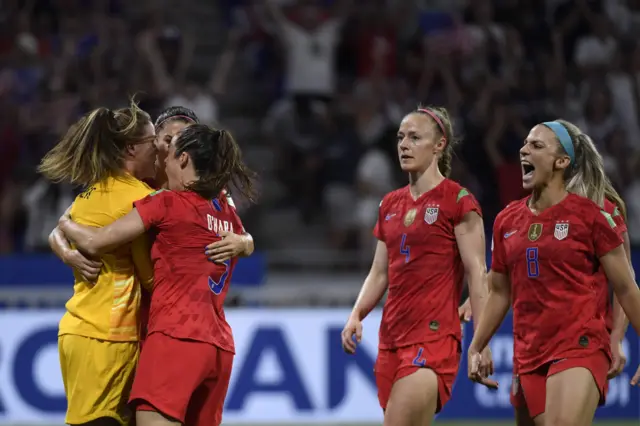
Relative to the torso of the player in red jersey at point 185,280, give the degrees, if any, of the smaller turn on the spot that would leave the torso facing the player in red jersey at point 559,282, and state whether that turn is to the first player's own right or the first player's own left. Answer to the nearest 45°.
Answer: approximately 135° to the first player's own right

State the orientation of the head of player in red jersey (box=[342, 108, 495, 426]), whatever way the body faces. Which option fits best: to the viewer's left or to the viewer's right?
to the viewer's left

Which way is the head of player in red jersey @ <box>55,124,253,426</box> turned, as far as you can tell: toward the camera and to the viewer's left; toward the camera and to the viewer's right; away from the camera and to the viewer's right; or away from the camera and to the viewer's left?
away from the camera and to the viewer's left

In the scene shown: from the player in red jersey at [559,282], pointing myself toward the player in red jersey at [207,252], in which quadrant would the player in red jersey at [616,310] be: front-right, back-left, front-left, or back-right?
back-right

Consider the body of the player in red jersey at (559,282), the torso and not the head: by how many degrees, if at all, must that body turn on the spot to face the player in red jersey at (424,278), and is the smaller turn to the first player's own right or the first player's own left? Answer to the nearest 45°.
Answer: approximately 45° to the first player's own right

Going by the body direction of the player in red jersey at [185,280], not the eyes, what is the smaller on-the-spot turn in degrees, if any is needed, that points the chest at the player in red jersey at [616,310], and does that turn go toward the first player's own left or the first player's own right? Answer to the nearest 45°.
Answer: approximately 135° to the first player's own right
